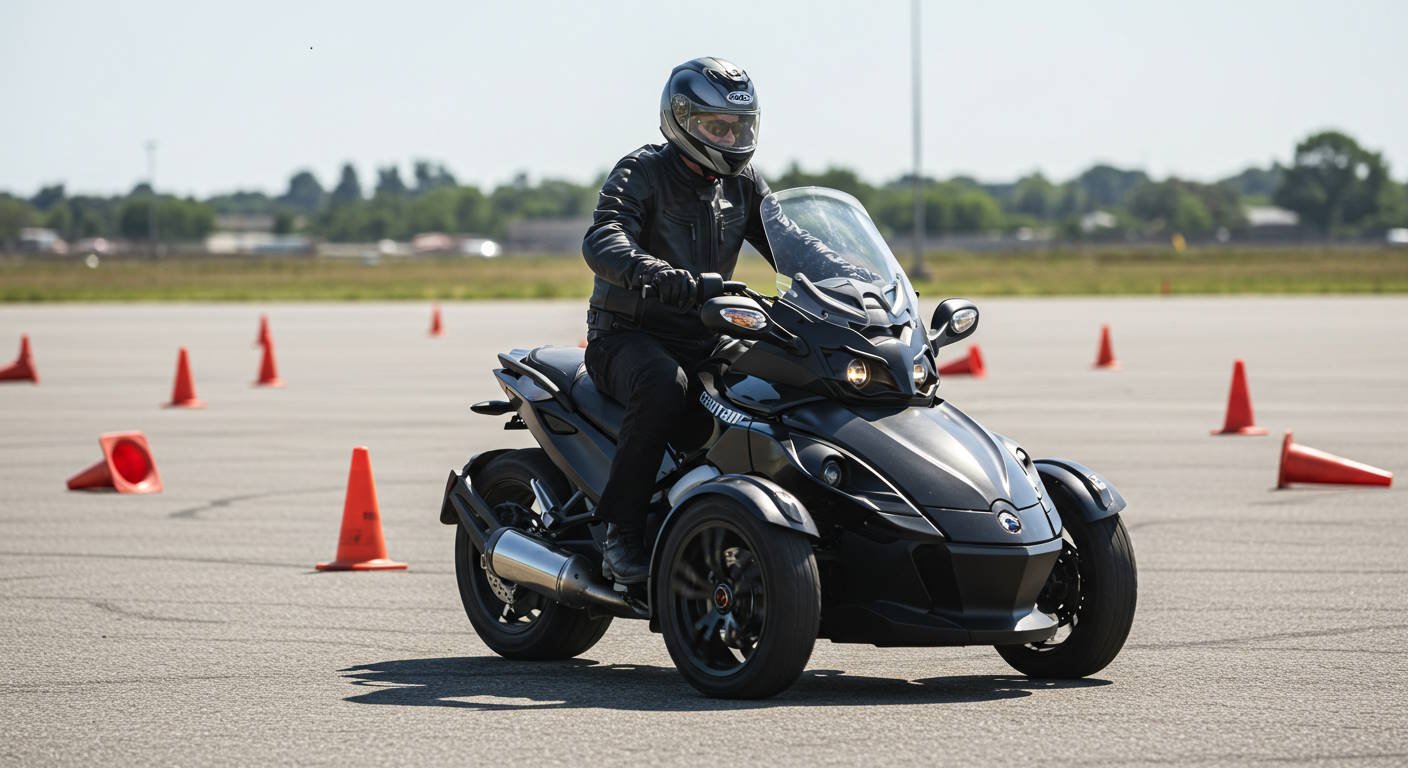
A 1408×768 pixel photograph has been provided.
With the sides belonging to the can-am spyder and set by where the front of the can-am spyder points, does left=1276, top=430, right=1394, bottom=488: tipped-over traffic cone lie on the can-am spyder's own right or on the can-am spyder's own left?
on the can-am spyder's own left

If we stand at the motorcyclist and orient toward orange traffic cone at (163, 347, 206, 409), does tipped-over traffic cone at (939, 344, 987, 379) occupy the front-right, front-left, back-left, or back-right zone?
front-right

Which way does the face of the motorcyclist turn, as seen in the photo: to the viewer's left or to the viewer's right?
to the viewer's right

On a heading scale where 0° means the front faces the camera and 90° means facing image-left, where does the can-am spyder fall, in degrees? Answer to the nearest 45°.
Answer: approximately 315°

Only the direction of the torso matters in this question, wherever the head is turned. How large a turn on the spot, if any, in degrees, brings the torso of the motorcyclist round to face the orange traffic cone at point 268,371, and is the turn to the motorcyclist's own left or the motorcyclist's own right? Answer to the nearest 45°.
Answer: approximately 135° to the motorcyclist's own left

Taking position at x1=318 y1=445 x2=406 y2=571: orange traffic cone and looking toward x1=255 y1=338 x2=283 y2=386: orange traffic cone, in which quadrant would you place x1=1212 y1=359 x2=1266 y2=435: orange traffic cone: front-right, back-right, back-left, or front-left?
front-right

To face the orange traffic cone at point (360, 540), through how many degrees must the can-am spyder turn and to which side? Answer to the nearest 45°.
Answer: approximately 180°

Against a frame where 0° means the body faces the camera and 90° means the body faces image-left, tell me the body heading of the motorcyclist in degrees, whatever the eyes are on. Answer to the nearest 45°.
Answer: approximately 315°

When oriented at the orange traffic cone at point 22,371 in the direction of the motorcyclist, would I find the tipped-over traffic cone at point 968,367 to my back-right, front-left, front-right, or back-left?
front-left

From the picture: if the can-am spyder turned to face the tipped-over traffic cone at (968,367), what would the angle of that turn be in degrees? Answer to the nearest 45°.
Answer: approximately 135° to its left

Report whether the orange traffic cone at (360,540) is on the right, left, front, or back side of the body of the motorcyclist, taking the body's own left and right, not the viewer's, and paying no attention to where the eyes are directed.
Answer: back
